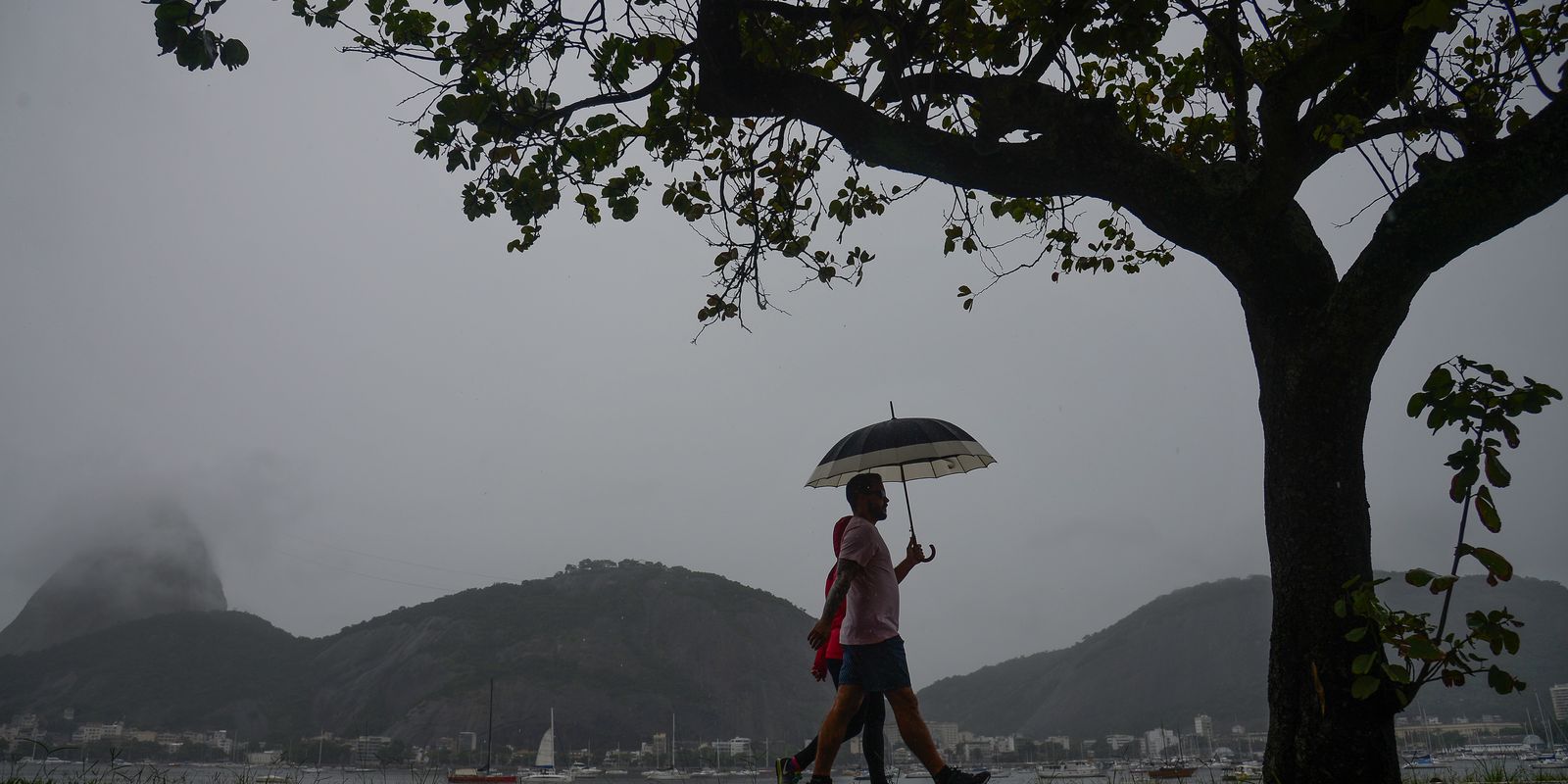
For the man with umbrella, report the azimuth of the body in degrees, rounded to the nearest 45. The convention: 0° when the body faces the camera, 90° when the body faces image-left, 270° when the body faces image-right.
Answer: approximately 270°

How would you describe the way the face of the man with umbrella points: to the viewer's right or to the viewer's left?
to the viewer's right

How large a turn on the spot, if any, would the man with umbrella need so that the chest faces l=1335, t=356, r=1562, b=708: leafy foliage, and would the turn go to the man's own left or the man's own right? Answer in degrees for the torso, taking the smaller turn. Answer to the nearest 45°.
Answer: approximately 45° to the man's own right
